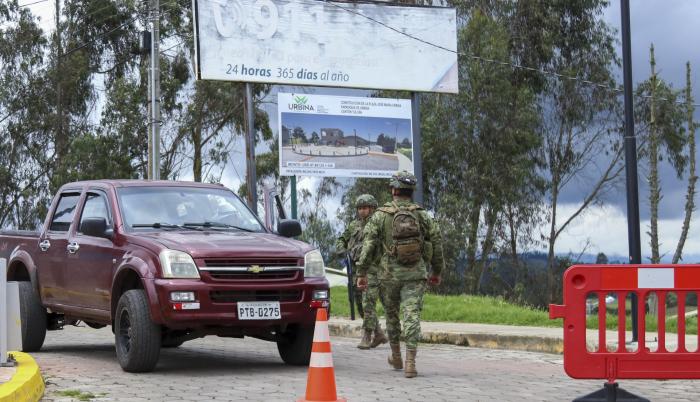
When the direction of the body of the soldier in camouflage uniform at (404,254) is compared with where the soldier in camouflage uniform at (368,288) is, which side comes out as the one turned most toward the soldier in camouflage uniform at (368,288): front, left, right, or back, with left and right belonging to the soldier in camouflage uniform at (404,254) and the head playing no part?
front

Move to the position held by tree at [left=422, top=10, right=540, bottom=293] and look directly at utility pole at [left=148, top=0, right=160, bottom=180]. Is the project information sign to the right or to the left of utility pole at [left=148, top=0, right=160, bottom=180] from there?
left

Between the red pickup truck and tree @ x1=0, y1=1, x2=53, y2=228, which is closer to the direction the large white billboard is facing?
the red pickup truck

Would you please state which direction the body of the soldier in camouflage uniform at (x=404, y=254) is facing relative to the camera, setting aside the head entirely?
away from the camera

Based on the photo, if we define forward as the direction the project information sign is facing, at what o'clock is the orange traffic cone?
The orange traffic cone is roughly at 12 o'clock from the project information sign.

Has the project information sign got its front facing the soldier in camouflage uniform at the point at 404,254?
yes

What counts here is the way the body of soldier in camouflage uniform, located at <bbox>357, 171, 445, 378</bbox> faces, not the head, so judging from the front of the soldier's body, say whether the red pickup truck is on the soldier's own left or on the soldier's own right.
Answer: on the soldier's own left

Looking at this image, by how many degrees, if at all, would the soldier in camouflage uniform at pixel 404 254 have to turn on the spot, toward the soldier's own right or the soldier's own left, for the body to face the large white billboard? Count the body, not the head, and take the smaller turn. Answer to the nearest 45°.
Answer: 0° — they already face it

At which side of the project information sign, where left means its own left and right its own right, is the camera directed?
front

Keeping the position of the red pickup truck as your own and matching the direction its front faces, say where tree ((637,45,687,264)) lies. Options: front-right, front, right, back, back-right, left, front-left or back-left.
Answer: left

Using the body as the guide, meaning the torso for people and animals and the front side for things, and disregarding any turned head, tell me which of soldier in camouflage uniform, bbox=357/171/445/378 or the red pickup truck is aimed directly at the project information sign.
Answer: the soldier in camouflage uniform

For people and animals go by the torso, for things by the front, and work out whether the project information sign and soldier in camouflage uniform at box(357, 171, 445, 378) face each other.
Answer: yes

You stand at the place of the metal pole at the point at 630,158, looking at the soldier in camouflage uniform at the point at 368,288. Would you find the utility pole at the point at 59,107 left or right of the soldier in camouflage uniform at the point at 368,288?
right

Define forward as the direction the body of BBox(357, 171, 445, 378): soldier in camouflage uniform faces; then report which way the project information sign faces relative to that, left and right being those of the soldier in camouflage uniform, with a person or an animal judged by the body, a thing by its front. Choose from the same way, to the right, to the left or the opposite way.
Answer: the opposite way
